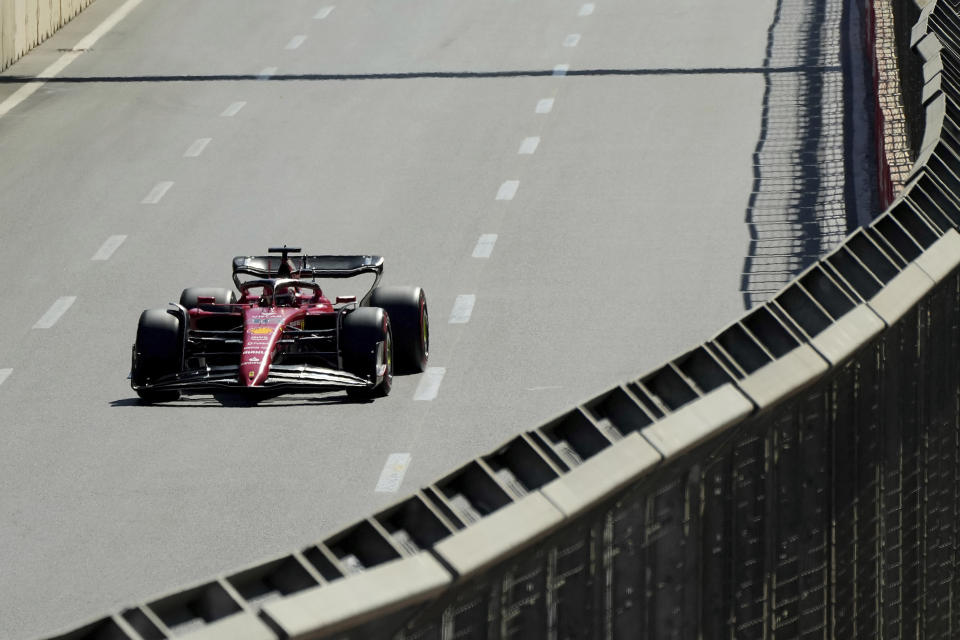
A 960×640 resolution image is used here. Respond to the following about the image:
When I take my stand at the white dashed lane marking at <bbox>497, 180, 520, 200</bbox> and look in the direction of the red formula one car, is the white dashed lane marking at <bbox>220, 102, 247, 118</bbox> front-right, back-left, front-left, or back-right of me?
back-right

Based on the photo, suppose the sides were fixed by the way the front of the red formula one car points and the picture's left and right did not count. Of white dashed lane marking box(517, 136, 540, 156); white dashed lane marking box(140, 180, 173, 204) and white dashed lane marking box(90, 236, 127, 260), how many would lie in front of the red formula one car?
0

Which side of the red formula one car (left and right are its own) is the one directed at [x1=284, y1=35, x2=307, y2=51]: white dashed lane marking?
back

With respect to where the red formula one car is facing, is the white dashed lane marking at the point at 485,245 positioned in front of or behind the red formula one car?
behind

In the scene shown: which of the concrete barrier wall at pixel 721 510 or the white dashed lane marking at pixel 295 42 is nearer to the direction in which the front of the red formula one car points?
the concrete barrier wall

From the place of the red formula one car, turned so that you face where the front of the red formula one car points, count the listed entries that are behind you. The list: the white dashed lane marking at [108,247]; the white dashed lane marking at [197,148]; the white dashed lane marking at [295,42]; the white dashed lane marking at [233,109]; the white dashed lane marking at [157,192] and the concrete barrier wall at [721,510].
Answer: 5

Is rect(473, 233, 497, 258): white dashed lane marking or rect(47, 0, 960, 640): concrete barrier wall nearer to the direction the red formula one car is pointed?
the concrete barrier wall

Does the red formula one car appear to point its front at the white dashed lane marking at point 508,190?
no

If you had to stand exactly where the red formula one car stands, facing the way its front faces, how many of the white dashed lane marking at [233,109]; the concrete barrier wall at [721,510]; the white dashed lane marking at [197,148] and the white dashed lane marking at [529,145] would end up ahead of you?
1

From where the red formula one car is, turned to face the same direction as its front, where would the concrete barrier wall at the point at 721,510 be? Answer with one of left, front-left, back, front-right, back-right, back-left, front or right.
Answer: front

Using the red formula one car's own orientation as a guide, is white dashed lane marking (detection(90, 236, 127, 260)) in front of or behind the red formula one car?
behind

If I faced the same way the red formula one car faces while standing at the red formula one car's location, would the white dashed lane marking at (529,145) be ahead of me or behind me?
behind

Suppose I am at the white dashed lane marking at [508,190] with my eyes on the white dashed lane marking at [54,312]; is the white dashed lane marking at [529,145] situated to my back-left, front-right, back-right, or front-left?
back-right

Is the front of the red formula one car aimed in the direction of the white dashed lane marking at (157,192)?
no

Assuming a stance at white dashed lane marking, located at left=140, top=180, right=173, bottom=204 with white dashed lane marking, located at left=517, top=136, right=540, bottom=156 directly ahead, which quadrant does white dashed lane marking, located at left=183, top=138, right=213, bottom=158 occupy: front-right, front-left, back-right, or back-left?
front-left

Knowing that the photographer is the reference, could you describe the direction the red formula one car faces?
facing the viewer
